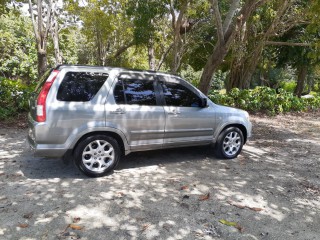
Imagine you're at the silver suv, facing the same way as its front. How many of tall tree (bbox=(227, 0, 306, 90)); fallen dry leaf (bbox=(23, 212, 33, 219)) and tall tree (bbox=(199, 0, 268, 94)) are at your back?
1

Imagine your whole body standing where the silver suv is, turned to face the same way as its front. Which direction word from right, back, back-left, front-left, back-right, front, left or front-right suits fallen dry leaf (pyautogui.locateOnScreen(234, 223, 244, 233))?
right

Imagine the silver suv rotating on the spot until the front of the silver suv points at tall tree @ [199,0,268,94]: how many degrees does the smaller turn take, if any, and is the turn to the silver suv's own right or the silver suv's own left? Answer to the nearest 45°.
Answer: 0° — it already faces it

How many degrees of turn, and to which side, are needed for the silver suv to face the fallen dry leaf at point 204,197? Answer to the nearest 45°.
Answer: approximately 90° to its right

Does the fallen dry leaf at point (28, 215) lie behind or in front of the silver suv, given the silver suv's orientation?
behind

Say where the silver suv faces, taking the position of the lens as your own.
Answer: facing away from the viewer and to the right of the viewer

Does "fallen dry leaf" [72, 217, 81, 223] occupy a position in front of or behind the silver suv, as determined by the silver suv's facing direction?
behind

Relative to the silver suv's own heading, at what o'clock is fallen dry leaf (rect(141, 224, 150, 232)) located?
The fallen dry leaf is roughly at 4 o'clock from the silver suv.

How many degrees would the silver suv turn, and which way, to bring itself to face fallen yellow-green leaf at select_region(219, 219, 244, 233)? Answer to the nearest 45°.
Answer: approximately 90° to its right

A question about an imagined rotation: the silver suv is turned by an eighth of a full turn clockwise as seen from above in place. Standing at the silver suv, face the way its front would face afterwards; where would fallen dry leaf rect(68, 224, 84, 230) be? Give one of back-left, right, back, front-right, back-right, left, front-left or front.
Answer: right
